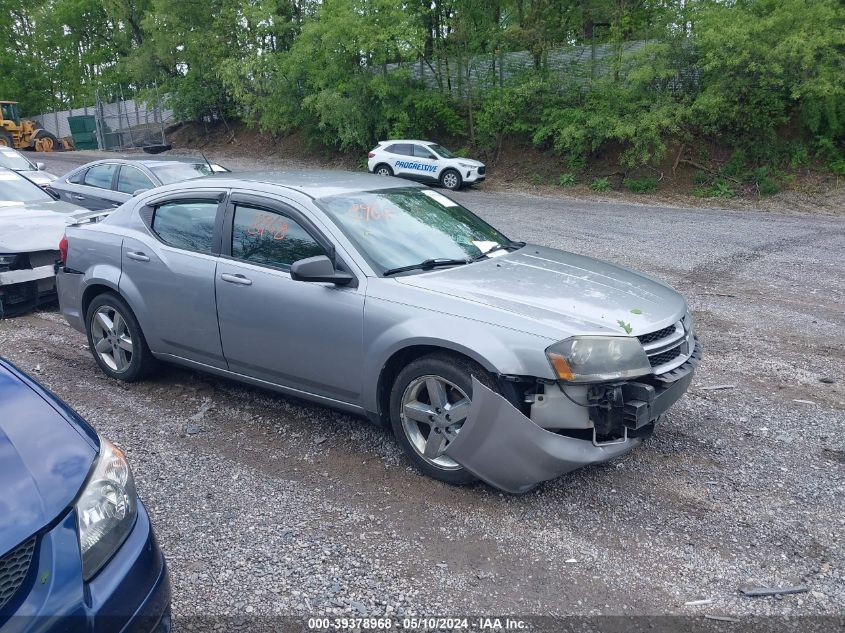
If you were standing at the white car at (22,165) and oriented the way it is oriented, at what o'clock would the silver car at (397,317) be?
The silver car is roughly at 1 o'clock from the white car.

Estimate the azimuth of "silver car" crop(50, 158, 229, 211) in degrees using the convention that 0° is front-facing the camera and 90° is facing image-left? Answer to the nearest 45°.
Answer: approximately 315°

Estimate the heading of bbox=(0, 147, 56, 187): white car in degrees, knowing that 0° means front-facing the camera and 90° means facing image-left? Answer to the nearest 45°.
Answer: approximately 315°

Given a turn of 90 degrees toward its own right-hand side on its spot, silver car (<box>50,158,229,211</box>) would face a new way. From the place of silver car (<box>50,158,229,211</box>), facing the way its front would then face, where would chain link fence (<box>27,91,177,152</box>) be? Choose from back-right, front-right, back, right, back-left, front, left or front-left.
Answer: back-right

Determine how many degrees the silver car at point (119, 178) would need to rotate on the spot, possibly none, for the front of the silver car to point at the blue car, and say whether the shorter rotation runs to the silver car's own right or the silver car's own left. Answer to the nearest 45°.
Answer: approximately 45° to the silver car's own right

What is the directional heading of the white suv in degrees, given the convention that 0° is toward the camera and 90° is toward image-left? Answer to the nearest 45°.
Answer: approximately 315°
